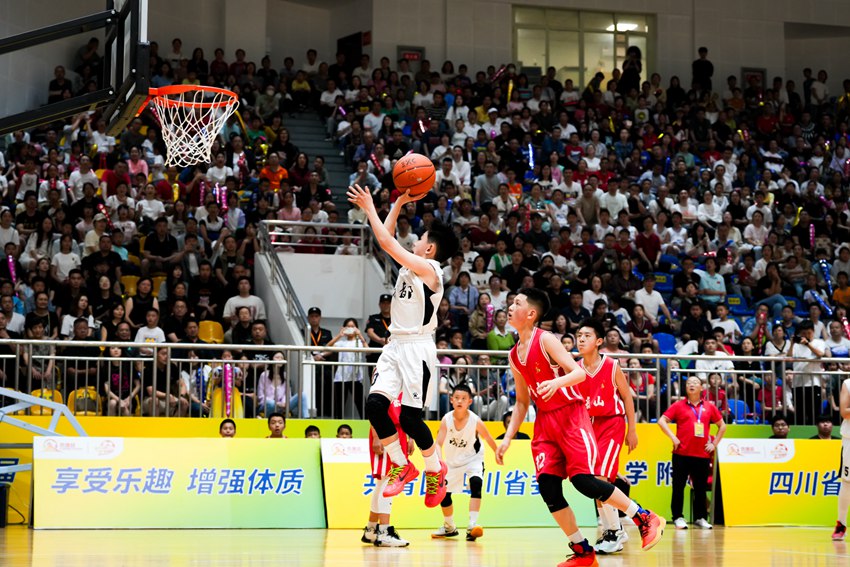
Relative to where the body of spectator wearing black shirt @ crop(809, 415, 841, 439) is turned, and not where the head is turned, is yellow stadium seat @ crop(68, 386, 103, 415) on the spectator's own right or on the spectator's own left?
on the spectator's own right

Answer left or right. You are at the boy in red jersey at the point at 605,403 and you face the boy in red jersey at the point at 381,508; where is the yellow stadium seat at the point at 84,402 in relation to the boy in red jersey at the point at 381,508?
right

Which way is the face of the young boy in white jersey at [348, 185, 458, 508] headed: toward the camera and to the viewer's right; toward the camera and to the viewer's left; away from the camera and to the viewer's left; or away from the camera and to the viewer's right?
away from the camera and to the viewer's left

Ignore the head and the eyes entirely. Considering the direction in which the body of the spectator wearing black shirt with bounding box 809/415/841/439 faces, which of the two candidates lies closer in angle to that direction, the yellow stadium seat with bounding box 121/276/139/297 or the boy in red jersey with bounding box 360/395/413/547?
the boy in red jersey

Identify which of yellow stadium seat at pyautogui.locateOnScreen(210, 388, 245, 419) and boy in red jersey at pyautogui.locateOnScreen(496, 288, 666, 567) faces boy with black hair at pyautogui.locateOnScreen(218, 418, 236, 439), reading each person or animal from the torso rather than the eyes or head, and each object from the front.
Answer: the yellow stadium seat

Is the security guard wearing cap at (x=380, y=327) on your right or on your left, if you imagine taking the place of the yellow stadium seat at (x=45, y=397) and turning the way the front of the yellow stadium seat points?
on your left

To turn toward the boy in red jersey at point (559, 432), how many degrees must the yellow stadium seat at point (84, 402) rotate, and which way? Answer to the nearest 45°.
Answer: approximately 45° to its left

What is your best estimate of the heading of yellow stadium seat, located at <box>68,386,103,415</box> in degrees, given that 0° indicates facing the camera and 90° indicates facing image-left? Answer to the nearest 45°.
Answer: approximately 0°
